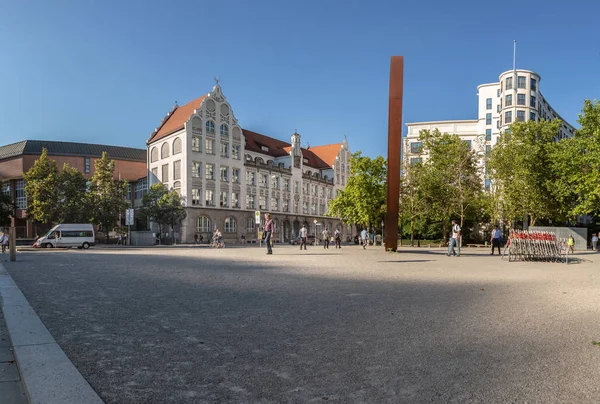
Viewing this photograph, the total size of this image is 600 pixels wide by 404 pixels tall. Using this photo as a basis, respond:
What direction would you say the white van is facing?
to the viewer's left

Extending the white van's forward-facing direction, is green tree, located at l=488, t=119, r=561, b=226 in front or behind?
behind

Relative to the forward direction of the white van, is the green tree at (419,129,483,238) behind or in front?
behind

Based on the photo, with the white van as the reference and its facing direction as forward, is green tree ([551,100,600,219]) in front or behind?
behind

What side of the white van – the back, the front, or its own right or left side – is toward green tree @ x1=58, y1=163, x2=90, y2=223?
right

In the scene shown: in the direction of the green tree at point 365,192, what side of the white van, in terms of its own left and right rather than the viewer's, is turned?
back

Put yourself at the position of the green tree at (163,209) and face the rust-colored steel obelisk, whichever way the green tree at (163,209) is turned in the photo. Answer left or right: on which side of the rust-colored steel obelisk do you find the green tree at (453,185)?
left

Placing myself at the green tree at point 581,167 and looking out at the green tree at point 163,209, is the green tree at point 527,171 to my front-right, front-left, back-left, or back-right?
front-right
